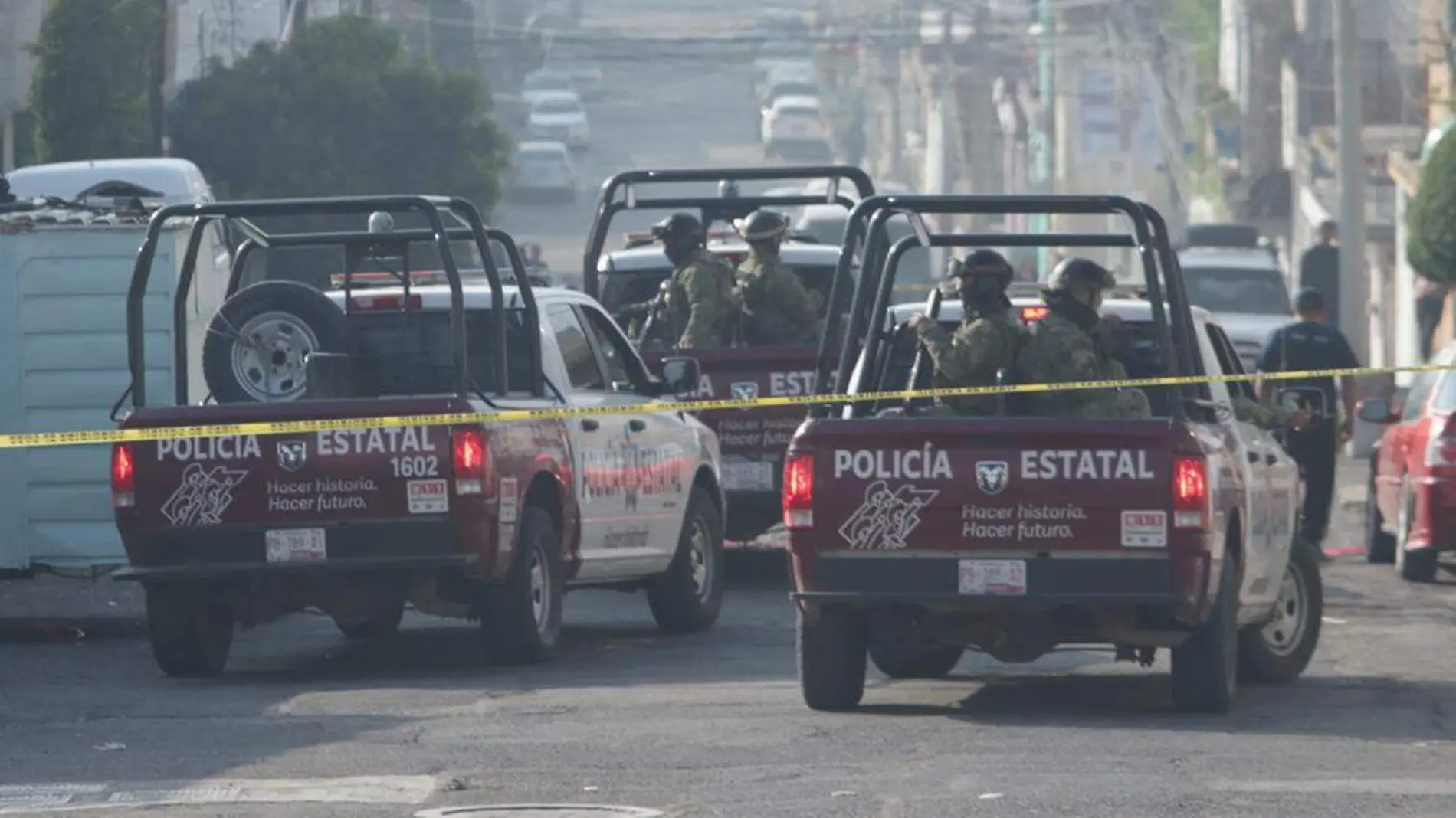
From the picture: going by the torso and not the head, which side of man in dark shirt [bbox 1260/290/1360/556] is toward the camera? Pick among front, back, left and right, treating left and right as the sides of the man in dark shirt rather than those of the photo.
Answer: back

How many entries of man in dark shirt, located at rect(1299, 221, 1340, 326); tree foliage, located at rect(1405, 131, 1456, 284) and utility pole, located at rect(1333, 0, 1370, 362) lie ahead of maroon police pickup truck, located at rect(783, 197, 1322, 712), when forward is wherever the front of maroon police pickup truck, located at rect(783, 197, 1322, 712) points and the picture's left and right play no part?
3

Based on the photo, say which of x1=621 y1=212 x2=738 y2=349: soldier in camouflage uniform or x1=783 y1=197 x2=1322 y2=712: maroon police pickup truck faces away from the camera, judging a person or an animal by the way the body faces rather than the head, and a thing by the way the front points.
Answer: the maroon police pickup truck

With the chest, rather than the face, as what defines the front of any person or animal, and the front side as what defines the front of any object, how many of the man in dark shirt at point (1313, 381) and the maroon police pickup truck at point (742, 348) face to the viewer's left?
0

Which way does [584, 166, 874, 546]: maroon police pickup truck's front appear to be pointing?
away from the camera

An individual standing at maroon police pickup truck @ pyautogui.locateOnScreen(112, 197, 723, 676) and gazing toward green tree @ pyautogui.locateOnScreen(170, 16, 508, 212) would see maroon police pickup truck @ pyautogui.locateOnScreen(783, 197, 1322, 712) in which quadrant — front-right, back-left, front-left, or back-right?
back-right

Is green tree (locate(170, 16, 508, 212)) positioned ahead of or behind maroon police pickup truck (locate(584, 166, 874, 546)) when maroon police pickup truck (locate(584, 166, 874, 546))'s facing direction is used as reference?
ahead

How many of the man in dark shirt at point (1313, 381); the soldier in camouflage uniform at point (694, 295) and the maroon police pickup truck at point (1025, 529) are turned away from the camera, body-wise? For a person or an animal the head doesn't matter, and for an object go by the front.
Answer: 2

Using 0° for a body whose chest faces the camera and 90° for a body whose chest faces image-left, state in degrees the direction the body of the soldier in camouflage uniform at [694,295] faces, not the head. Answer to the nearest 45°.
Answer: approximately 90°

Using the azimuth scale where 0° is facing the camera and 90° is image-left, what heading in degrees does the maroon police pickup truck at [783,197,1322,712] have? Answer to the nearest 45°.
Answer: approximately 180°

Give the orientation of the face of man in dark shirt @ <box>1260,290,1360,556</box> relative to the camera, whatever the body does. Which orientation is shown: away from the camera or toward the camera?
away from the camera

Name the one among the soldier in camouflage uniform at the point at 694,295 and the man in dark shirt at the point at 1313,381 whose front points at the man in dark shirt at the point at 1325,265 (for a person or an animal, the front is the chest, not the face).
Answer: the man in dark shirt at the point at 1313,381

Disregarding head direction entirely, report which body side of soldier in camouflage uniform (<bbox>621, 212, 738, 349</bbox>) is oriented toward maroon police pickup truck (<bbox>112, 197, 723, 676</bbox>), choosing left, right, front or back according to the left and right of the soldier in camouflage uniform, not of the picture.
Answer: left

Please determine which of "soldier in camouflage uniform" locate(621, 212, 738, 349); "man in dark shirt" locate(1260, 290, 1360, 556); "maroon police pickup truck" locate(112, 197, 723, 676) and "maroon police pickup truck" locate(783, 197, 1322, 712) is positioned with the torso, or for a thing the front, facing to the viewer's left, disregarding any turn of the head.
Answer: the soldier in camouflage uniform

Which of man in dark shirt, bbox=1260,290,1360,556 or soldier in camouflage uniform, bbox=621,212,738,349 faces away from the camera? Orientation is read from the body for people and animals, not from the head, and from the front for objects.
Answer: the man in dark shirt

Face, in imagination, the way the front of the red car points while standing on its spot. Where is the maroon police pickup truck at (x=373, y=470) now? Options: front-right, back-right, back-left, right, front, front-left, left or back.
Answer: left
